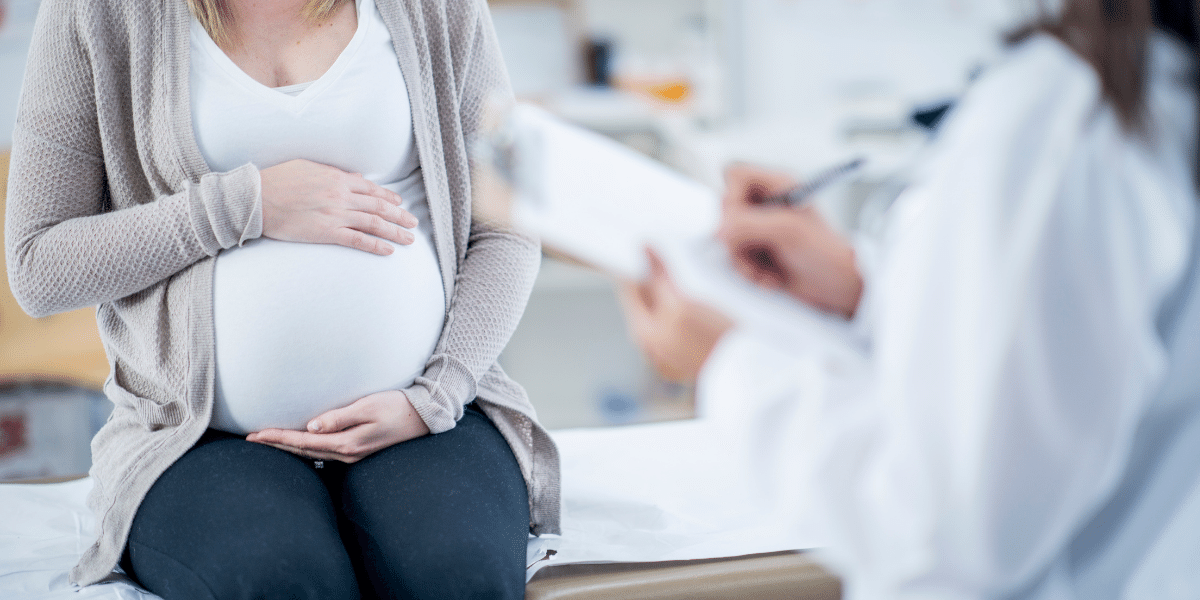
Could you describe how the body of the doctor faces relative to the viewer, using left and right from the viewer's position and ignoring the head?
facing away from the viewer and to the left of the viewer

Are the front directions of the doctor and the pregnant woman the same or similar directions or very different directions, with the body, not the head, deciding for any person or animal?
very different directions

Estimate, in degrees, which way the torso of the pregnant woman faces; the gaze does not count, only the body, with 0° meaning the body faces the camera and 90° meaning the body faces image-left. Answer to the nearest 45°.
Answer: approximately 0°

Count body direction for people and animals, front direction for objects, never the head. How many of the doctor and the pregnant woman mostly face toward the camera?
1
